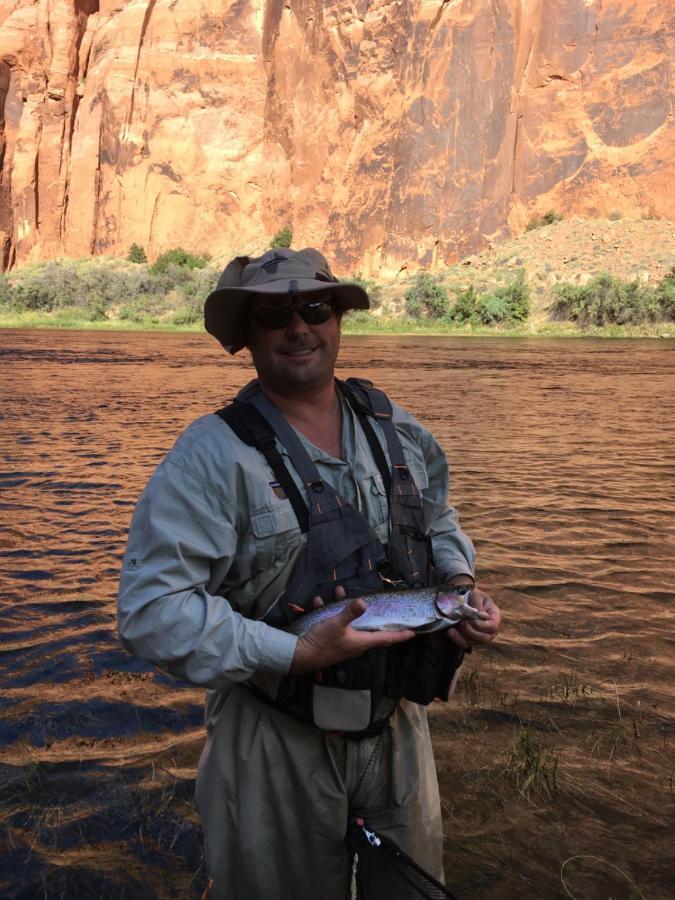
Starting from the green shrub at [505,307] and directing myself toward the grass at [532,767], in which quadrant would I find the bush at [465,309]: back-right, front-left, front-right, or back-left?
back-right

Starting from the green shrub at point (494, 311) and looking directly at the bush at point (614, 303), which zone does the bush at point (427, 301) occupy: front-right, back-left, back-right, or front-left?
back-left

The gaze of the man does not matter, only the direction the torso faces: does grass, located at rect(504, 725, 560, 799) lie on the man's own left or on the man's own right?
on the man's own left

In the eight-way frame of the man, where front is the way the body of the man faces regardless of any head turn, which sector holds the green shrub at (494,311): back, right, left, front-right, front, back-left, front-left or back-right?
back-left

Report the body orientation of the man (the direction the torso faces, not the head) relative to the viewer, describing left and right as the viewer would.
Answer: facing the viewer and to the right of the viewer

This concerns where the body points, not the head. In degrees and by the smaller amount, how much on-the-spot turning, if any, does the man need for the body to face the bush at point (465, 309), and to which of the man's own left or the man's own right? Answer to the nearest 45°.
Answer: approximately 135° to the man's own left

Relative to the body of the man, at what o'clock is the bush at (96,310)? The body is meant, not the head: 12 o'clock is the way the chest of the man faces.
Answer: The bush is roughly at 7 o'clock from the man.

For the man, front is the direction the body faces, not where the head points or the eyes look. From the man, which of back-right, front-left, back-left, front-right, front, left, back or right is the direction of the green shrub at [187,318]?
back-left
